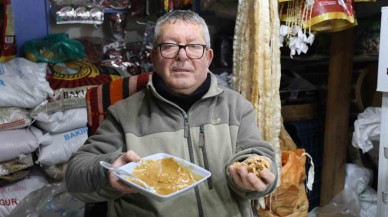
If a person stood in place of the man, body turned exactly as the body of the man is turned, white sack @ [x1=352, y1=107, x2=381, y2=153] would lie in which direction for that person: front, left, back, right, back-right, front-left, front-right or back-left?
back-left

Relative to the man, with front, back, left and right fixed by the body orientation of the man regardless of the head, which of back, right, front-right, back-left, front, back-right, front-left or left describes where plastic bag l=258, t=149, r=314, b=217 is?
back-left

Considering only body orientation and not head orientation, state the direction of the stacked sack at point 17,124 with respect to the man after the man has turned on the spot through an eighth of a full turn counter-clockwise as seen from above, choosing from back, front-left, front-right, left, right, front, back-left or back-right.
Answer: back

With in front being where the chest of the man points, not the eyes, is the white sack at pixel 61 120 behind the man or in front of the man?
behind

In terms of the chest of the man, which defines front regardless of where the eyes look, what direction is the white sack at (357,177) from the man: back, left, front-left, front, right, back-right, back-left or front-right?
back-left

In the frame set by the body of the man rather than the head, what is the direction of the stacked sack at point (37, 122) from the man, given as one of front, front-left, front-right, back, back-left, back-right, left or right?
back-right

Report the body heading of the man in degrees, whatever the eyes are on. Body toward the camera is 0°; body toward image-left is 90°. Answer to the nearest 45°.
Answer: approximately 0°

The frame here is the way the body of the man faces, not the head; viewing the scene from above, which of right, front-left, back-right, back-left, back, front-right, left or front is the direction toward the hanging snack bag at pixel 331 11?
back-left

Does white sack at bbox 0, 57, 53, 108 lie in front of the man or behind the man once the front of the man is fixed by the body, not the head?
behind

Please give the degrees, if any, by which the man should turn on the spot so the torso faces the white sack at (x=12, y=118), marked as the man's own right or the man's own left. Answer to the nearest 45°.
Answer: approximately 135° to the man's own right
